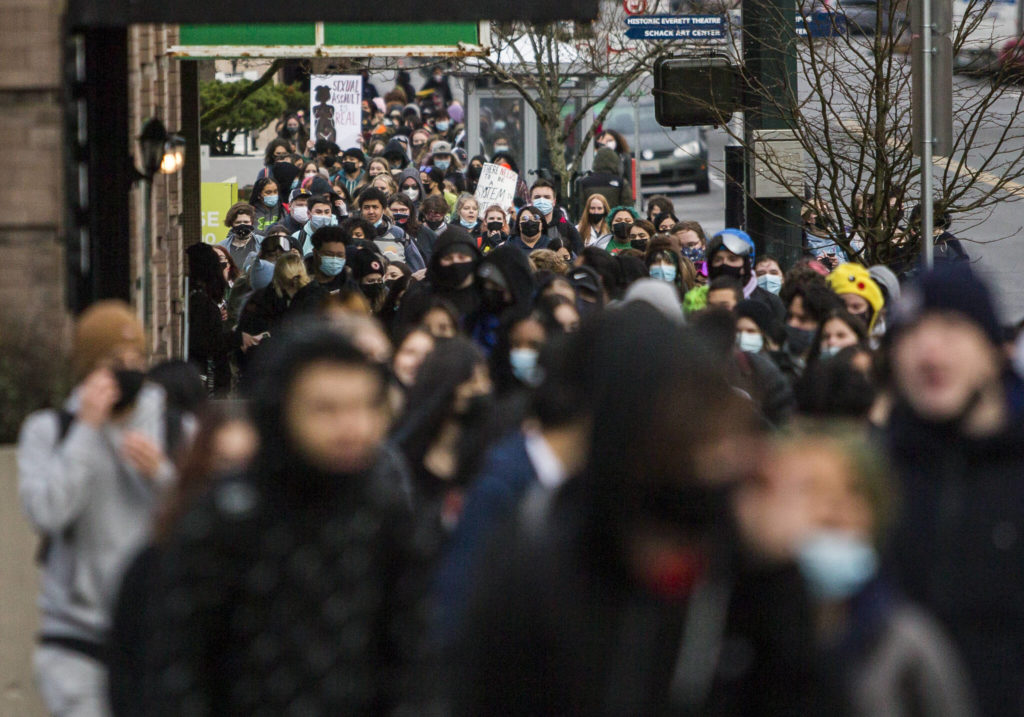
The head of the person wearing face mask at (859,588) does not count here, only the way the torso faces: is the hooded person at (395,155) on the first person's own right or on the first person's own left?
on the first person's own right

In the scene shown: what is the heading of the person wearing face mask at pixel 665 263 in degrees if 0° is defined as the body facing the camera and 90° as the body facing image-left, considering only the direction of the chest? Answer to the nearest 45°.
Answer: approximately 0°

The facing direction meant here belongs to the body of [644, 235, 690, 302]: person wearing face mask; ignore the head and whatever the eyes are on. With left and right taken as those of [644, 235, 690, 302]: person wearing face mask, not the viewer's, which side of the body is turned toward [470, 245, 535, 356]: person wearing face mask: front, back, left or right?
front

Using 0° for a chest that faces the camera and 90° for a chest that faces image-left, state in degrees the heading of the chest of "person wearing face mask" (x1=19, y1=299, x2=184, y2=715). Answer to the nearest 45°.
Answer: approximately 315°

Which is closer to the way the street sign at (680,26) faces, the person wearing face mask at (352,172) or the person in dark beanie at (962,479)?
the person in dark beanie

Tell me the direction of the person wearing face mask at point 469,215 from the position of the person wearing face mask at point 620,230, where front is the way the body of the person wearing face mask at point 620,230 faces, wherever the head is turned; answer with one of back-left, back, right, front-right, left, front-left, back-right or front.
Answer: back-right

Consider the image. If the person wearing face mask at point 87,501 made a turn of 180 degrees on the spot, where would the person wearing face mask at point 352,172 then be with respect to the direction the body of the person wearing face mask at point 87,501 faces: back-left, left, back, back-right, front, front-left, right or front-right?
front-right

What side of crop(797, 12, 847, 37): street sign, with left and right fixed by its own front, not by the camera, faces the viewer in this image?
front

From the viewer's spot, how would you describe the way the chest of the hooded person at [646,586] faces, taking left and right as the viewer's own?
facing the viewer and to the right of the viewer

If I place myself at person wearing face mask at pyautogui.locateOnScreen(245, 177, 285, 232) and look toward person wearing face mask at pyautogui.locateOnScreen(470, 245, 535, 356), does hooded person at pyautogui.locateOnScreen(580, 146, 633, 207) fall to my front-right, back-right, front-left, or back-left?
back-left

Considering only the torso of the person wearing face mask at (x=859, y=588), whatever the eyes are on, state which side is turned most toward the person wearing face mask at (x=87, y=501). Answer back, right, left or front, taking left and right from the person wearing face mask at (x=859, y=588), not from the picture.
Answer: right

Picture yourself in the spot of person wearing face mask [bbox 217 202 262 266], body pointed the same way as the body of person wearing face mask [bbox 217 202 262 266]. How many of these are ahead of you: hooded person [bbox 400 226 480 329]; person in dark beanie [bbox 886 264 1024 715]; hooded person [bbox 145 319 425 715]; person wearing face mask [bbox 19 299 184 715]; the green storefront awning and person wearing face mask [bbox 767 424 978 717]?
6

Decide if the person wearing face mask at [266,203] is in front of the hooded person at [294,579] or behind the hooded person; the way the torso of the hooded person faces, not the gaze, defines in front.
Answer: behind
